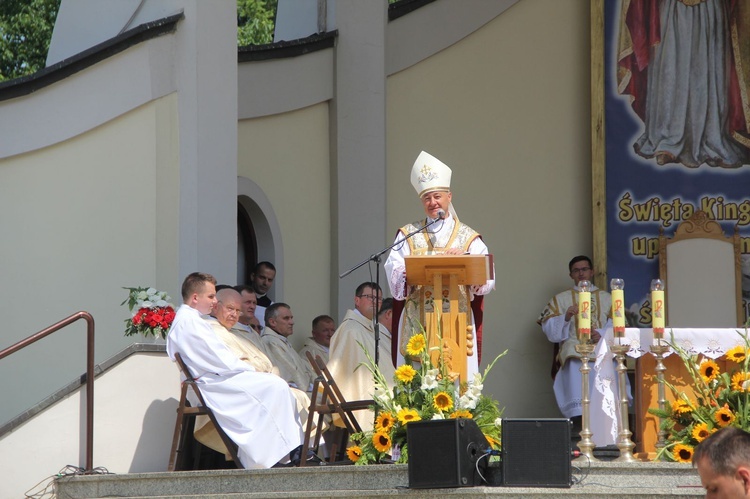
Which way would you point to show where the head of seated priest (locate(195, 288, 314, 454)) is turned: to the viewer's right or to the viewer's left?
to the viewer's right

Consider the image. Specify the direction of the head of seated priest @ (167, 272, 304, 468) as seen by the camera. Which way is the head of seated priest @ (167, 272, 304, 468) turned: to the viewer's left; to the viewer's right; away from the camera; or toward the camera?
to the viewer's right

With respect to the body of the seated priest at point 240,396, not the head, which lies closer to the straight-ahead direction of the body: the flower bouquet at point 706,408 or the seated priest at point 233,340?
the flower bouquet

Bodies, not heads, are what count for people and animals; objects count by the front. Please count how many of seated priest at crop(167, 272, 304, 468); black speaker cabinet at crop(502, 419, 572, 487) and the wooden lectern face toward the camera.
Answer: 2

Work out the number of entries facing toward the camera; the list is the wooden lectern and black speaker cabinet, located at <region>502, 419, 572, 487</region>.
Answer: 2

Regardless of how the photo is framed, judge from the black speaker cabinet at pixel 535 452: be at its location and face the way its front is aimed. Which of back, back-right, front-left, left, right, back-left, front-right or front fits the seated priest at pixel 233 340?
back-right

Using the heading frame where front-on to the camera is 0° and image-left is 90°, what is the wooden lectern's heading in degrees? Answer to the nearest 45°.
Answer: approximately 0°

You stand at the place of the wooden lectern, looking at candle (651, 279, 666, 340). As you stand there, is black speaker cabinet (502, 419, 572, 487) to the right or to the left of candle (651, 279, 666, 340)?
right

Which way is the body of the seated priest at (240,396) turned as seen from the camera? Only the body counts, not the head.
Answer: to the viewer's right

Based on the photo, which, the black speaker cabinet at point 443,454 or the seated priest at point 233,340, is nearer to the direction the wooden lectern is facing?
the black speaker cabinet

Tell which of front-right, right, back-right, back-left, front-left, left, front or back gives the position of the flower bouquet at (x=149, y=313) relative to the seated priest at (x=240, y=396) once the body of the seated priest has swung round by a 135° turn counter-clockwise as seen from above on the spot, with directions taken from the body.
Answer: front

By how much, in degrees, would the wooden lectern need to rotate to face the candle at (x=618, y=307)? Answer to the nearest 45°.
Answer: approximately 45° to its left
